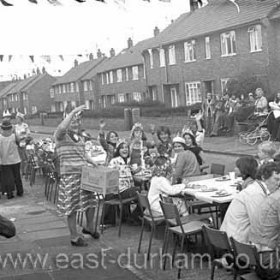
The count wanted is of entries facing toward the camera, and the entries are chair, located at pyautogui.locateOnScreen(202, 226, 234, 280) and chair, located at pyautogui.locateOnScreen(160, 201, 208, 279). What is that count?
0

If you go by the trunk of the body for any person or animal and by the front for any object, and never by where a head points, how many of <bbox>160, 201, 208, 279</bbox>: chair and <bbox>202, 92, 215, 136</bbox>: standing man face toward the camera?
1

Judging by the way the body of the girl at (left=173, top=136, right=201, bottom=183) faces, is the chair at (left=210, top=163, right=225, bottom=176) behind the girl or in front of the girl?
behind

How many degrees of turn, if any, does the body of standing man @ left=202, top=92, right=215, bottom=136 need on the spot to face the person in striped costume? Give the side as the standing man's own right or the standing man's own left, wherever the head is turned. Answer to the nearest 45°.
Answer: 0° — they already face them

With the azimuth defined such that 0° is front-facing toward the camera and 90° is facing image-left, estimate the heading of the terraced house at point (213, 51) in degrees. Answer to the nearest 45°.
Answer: approximately 45°

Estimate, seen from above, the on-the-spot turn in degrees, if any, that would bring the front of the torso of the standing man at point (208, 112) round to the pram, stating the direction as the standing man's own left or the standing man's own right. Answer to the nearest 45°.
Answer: approximately 45° to the standing man's own left

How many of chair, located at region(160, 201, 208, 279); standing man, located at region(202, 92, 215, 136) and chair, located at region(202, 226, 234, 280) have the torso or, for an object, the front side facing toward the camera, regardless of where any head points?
1

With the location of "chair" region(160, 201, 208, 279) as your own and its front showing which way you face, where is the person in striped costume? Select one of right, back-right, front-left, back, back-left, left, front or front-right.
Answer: left

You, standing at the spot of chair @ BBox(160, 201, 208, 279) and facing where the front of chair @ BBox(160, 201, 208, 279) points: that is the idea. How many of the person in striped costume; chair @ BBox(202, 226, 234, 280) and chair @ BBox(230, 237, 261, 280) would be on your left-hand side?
1

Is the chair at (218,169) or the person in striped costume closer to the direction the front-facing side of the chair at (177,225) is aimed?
the chair

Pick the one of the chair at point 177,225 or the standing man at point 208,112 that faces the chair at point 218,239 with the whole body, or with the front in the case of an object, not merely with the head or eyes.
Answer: the standing man
